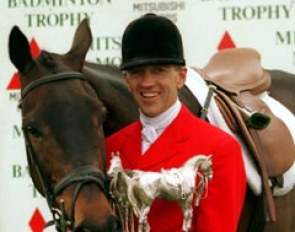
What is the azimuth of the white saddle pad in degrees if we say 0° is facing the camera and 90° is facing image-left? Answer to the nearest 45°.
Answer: approximately 45°

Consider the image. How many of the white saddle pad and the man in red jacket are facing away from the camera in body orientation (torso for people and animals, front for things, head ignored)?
0

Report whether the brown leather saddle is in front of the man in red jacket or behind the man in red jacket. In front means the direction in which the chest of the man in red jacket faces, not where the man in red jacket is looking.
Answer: behind

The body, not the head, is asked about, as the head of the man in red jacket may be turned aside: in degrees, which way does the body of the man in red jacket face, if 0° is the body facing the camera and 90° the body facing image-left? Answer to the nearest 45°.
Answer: approximately 45°

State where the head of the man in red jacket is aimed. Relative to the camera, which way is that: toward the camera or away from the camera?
toward the camera

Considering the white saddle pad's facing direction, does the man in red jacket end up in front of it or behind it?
in front

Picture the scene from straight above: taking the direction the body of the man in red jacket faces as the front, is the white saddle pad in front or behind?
behind
